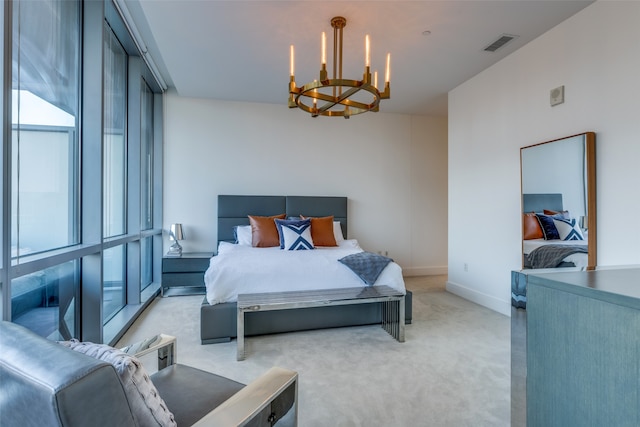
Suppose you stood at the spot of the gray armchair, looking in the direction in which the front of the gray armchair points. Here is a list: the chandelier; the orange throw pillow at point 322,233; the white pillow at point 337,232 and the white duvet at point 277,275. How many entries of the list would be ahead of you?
4

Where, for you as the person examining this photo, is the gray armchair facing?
facing away from the viewer and to the right of the viewer

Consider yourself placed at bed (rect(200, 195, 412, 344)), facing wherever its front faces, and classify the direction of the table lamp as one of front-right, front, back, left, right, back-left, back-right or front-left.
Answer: back-right

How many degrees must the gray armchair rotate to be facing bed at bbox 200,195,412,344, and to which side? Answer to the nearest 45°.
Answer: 0° — it already faces it

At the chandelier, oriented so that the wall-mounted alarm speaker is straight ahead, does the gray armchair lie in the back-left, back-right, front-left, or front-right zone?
back-right

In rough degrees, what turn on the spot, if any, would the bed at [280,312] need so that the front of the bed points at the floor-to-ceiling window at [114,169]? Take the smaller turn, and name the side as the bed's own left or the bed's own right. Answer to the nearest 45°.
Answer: approximately 90° to the bed's own right

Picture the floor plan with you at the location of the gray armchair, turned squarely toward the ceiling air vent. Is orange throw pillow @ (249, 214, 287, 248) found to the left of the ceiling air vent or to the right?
left

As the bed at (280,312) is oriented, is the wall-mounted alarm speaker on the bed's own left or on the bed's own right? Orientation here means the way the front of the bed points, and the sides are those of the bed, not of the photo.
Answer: on the bed's own left

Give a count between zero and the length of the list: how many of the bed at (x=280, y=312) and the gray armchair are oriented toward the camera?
1

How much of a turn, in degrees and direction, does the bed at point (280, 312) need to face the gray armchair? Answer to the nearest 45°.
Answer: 0° — it already faces it

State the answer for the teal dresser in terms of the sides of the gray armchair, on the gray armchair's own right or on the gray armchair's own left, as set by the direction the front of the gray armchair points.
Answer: on the gray armchair's own right
